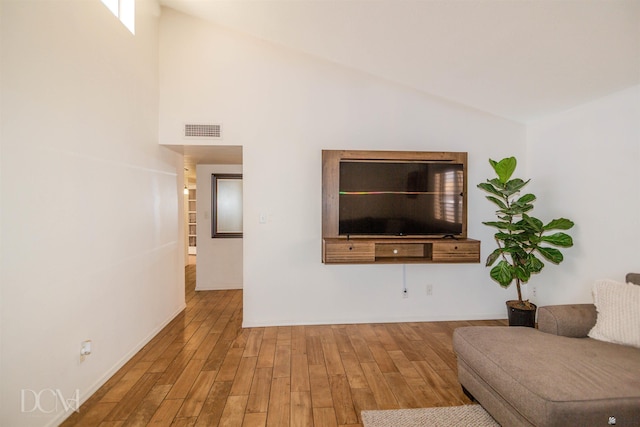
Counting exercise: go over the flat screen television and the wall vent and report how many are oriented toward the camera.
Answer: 2

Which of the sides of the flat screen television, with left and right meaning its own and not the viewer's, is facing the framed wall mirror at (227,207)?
right

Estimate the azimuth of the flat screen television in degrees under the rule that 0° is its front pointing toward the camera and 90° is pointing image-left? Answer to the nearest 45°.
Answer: approximately 0°

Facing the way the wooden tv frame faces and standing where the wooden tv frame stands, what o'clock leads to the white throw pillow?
The white throw pillow is roughly at 10 o'clock from the wooden tv frame.

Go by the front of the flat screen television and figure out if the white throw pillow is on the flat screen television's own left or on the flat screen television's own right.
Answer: on the flat screen television's own left

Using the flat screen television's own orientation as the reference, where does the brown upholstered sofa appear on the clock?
The brown upholstered sofa is roughly at 11 o'clock from the flat screen television.

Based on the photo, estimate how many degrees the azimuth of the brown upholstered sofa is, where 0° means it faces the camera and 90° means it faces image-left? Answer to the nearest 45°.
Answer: approximately 45°

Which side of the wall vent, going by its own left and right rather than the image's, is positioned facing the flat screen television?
left

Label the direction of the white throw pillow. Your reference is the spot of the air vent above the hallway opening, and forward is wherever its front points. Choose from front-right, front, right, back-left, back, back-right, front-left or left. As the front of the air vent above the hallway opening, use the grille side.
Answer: front-left

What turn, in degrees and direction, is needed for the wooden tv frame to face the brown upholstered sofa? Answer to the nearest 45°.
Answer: approximately 45° to its left

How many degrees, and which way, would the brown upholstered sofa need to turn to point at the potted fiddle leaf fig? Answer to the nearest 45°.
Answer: approximately 135° to its right
